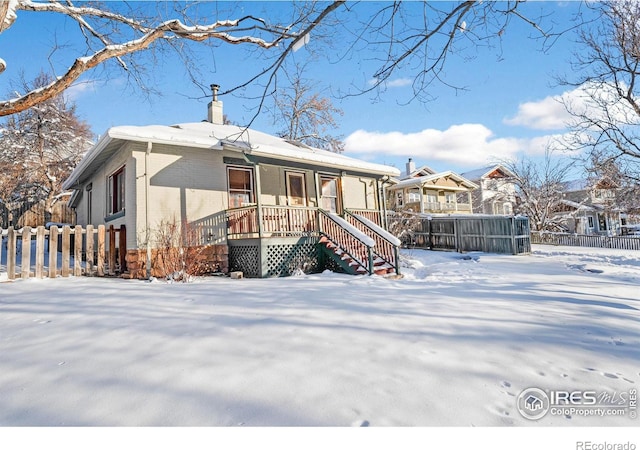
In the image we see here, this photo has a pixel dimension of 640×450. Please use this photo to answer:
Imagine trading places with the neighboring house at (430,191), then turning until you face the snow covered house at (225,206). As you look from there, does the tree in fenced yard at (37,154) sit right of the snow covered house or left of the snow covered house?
right

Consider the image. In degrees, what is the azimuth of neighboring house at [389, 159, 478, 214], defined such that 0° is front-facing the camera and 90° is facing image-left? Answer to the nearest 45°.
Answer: approximately 315°

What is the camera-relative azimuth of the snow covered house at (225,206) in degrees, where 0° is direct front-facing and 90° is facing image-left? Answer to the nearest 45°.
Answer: approximately 315°

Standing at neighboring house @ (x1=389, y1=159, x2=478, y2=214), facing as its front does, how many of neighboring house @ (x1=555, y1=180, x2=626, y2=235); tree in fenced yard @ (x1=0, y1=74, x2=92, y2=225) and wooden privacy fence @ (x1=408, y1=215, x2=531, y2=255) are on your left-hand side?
1

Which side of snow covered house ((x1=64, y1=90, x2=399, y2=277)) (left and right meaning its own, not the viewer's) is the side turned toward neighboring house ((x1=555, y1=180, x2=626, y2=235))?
left

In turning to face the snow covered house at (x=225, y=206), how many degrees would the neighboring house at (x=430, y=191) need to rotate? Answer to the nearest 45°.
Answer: approximately 45° to its right

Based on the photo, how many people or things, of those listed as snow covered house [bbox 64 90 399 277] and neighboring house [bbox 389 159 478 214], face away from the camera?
0

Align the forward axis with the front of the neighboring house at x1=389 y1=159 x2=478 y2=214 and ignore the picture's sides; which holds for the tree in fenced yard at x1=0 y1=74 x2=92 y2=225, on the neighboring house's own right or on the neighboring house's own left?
on the neighboring house's own right

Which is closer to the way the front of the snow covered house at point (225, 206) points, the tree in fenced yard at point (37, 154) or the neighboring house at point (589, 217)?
the neighboring house
